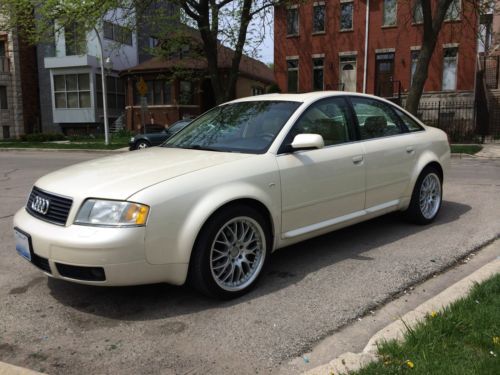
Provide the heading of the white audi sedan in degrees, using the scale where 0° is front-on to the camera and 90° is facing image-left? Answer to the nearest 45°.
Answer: approximately 45°

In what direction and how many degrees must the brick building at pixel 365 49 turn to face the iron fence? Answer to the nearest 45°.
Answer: approximately 45° to its left

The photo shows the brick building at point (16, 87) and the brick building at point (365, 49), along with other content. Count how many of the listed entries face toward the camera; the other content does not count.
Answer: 2

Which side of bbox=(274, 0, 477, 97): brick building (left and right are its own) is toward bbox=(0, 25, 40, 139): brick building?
right

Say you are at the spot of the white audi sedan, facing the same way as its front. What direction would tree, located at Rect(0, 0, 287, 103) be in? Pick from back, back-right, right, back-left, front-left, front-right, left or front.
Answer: back-right

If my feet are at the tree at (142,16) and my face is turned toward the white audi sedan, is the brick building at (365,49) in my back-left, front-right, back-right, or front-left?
back-left

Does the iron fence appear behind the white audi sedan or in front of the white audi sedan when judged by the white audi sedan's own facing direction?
behind

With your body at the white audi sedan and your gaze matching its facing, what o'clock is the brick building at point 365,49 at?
The brick building is roughly at 5 o'clock from the white audi sedan.
